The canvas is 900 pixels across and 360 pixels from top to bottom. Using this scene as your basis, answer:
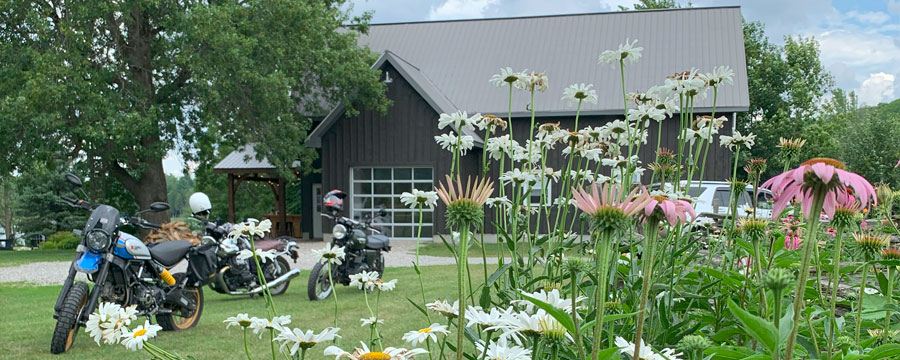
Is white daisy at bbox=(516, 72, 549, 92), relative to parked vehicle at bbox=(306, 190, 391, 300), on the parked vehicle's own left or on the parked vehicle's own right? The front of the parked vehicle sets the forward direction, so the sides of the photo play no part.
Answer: on the parked vehicle's own left

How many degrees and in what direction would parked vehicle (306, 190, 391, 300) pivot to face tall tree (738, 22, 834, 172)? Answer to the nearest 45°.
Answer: approximately 180°

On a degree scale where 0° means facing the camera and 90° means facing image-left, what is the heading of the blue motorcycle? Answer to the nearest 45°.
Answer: approximately 45°

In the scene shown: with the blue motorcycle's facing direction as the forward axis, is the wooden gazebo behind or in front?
behind

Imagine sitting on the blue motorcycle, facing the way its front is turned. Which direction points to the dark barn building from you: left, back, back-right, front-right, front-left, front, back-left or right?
back

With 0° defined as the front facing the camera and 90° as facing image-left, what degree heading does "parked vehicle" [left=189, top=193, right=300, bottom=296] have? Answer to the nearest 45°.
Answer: approximately 45°

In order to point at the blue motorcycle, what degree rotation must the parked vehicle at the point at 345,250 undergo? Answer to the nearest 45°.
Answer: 0° — it already faces it

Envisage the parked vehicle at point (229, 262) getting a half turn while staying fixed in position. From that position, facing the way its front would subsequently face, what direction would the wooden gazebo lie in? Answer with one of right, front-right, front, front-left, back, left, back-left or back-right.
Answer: front-left

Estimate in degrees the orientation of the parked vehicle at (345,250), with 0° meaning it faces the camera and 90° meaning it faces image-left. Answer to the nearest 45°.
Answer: approximately 45°
